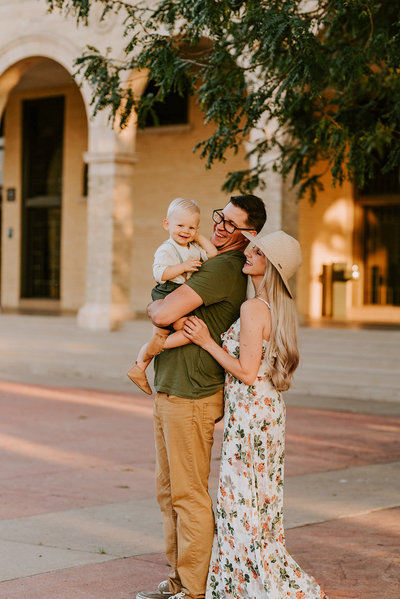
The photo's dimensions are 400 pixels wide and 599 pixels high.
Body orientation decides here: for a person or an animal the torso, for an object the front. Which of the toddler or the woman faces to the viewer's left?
the woman

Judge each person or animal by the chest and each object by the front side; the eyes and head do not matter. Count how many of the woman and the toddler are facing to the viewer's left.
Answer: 1

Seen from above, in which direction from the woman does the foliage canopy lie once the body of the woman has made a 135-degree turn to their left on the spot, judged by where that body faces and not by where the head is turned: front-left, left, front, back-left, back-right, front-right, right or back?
back-left

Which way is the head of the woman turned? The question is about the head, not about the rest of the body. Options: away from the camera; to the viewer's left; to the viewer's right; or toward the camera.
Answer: to the viewer's left

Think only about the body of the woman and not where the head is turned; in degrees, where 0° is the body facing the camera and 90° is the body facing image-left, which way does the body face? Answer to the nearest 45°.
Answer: approximately 90°

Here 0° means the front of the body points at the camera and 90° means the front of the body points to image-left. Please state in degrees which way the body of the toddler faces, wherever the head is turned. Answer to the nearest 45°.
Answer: approximately 315°
